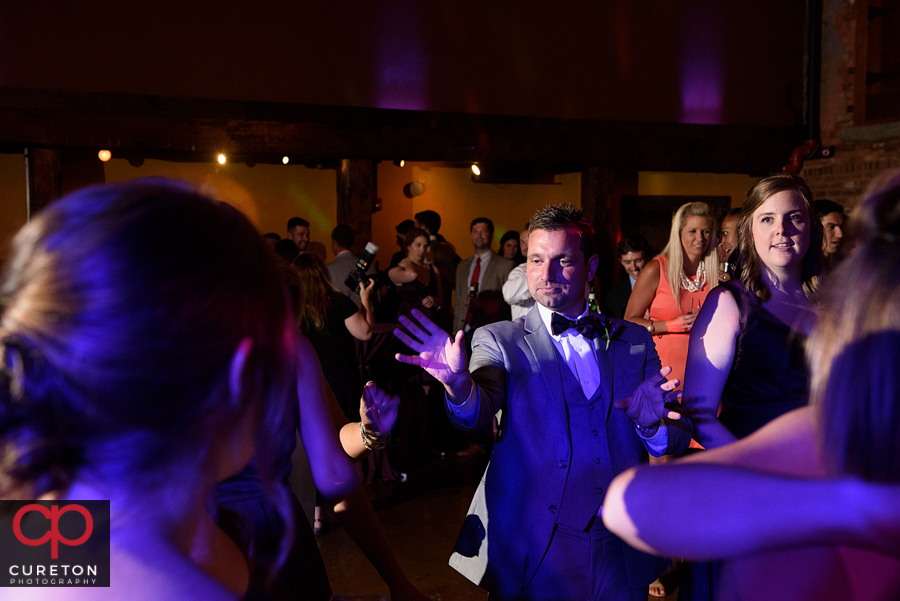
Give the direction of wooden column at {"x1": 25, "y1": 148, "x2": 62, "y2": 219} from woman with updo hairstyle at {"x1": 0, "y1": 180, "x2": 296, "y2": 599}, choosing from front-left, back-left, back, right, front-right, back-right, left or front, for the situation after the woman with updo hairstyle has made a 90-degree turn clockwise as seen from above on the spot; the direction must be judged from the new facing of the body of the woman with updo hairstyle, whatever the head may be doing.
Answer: back-left

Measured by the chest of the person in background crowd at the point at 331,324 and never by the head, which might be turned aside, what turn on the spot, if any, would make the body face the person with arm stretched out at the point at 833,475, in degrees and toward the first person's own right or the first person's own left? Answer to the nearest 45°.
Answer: approximately 135° to the first person's own right

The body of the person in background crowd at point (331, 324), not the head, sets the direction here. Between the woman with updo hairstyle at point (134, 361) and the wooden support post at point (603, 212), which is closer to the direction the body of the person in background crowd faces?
the wooden support post

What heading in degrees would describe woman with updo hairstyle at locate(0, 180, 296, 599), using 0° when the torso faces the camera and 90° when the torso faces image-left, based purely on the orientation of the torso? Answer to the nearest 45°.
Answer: approximately 225°

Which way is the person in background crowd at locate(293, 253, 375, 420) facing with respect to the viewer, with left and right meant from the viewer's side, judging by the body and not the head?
facing away from the viewer and to the right of the viewer

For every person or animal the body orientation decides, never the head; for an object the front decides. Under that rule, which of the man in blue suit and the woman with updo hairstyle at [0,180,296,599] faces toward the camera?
the man in blue suit

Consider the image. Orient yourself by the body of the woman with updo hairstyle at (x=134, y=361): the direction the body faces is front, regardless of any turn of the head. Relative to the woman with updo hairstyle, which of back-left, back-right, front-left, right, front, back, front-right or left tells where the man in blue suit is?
front

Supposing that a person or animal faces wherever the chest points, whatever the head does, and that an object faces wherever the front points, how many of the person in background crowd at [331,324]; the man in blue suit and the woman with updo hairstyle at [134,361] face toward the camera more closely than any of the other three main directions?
1

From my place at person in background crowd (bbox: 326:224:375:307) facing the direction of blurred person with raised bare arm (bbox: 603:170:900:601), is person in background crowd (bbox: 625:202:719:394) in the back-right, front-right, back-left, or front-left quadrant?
front-left

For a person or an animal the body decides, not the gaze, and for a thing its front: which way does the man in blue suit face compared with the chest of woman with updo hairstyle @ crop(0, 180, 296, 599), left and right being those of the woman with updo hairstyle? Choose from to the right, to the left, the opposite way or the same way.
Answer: the opposite way

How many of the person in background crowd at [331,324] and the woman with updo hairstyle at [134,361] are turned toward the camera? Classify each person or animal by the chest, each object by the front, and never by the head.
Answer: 0

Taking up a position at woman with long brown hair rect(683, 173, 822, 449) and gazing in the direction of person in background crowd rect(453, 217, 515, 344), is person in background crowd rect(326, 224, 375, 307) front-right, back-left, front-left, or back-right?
front-left

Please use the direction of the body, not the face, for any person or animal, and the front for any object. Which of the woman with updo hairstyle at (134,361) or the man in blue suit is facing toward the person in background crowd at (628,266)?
the woman with updo hairstyle

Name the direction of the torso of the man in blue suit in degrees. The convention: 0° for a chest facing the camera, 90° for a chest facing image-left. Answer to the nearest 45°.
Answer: approximately 0°
